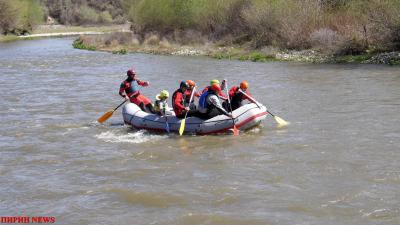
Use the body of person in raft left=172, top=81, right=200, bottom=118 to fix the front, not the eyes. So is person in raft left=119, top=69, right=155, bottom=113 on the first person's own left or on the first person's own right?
on the first person's own left

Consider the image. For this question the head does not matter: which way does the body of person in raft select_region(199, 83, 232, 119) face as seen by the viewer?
to the viewer's right

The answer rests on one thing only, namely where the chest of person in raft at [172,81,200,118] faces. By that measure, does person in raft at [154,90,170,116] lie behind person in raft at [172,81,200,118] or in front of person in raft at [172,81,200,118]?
behind

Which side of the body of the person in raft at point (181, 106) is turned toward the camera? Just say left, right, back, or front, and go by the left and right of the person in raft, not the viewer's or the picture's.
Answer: right

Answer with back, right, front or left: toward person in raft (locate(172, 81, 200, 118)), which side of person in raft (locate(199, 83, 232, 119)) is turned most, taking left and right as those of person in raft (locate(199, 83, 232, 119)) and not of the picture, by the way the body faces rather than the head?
back

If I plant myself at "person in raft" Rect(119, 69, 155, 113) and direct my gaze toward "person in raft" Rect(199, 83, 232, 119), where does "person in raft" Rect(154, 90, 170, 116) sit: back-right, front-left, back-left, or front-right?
front-right

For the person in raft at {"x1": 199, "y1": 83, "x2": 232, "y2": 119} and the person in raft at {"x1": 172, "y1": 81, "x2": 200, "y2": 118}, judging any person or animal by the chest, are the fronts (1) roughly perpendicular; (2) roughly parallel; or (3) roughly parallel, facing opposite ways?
roughly parallel
